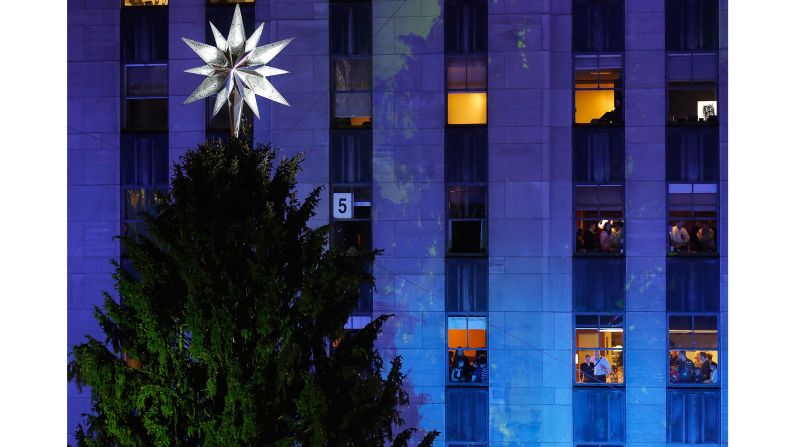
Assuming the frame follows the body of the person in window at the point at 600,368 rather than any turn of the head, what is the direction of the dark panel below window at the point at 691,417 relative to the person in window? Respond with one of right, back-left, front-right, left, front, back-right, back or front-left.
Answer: back-left

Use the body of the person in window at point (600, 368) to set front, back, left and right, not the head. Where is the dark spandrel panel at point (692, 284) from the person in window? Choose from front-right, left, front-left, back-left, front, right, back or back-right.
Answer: back-left

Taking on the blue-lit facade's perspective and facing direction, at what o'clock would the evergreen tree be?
The evergreen tree is roughly at 1 o'clock from the blue-lit facade.

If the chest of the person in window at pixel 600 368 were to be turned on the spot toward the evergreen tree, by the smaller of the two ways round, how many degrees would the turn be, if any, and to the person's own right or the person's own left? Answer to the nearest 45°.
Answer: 0° — they already face it

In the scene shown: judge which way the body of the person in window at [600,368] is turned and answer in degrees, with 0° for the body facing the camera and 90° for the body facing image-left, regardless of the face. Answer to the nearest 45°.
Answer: approximately 45°
